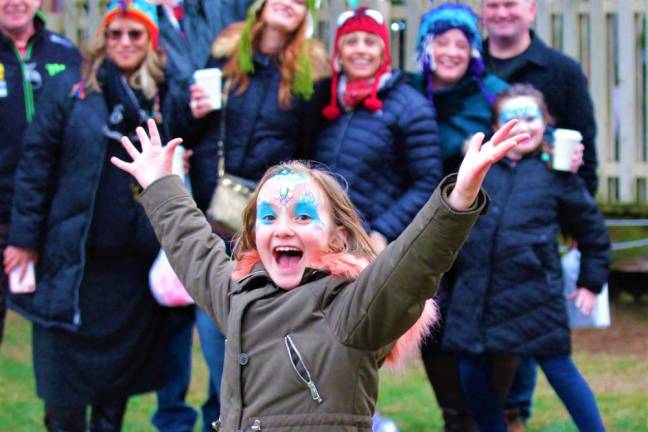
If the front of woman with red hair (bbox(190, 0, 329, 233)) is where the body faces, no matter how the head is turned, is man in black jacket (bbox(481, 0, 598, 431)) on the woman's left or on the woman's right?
on the woman's left

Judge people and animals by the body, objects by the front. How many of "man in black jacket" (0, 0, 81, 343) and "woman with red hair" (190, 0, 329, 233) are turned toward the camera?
2

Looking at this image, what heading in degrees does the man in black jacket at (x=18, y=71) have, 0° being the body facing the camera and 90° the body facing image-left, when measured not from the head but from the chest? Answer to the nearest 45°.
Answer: approximately 0°

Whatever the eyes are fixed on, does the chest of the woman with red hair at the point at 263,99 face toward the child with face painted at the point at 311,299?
yes

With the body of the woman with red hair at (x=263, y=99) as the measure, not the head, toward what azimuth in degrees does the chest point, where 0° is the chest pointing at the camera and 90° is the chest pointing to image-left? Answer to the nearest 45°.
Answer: approximately 0°
